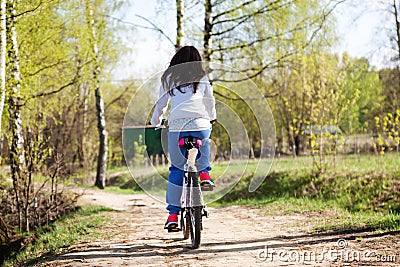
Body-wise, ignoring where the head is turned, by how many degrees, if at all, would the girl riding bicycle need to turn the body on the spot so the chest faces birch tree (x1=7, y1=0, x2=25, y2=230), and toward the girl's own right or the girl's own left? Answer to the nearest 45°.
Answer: approximately 45° to the girl's own left

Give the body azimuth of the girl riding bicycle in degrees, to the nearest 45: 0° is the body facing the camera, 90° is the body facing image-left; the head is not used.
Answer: approximately 180°

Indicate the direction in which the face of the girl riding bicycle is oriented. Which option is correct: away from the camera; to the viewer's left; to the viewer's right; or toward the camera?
away from the camera

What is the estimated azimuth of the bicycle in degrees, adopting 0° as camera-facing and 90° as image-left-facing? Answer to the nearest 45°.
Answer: approximately 180°

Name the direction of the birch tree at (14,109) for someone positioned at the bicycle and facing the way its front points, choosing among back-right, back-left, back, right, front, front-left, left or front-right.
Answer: front-left
